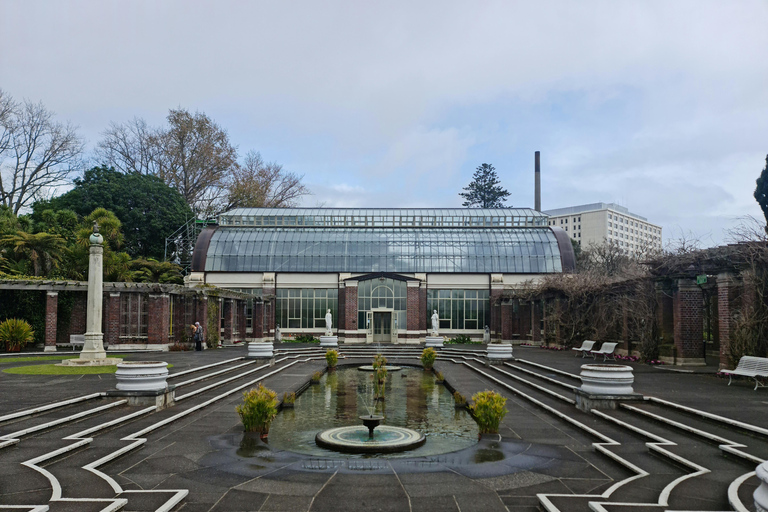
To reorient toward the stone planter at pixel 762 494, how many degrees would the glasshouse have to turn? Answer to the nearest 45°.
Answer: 0° — it already faces it

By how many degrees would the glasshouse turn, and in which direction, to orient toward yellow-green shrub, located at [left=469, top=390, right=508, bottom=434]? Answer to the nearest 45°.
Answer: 0° — it already faces it

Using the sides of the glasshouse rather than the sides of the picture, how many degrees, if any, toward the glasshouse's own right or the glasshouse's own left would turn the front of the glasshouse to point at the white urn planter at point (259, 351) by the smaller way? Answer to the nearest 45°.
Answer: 0° — it already faces it

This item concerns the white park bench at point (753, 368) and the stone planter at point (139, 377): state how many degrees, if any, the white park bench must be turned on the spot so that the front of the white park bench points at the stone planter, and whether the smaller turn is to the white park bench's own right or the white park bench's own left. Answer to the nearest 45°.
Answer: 0° — it already faces it

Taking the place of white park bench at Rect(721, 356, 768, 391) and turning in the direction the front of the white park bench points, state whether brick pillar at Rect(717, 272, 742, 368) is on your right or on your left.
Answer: on your right

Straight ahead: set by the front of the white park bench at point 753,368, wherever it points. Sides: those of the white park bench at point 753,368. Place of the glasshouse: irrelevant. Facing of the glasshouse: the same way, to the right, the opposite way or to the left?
to the left

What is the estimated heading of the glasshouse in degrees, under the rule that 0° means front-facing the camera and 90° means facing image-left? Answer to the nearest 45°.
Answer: approximately 0°

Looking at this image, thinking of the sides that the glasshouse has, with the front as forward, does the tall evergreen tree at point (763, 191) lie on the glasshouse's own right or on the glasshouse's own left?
on the glasshouse's own left

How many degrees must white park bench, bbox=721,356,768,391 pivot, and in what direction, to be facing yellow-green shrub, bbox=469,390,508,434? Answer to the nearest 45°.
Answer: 0° — it already faces it
